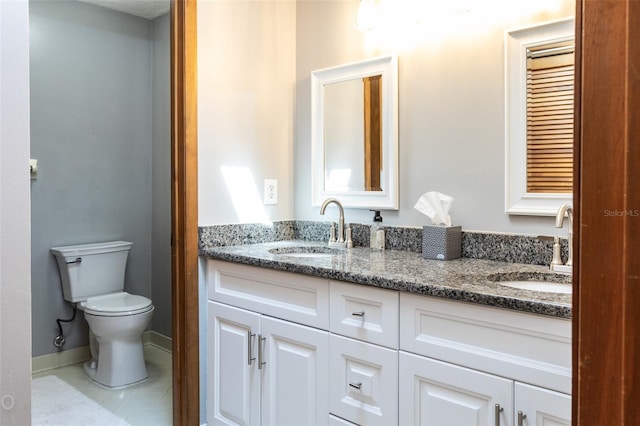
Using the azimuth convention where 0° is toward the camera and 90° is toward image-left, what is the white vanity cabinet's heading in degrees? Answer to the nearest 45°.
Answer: approximately 45°

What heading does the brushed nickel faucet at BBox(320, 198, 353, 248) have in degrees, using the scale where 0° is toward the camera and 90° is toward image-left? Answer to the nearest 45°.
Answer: approximately 45°

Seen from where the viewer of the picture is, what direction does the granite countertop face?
facing the viewer and to the left of the viewer
